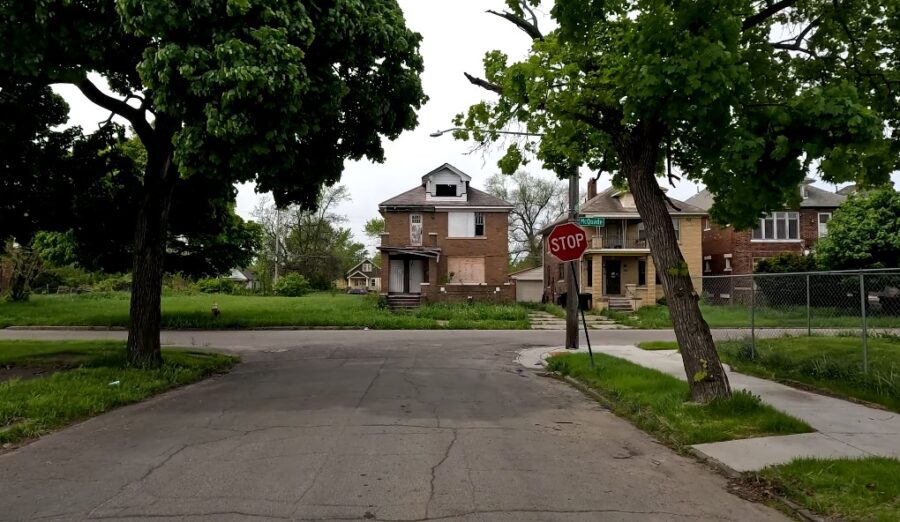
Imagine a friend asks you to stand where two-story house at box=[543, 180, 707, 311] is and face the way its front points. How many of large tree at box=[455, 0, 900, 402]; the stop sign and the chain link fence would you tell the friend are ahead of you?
3

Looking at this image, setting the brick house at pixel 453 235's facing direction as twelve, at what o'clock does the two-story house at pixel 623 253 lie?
The two-story house is roughly at 9 o'clock from the brick house.

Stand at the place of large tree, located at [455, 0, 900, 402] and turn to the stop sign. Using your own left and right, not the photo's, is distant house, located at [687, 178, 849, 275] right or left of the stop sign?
right

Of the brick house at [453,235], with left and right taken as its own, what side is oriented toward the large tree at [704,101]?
front

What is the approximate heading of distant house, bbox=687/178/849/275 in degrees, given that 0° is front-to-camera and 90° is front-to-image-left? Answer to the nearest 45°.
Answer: approximately 0°

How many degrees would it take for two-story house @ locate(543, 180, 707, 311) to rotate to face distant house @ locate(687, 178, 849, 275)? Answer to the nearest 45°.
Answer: approximately 90° to its left

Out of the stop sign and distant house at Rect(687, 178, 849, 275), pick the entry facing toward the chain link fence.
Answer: the distant house

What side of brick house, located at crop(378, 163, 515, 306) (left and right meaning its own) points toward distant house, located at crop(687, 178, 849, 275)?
left

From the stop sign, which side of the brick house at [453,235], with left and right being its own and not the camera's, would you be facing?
front

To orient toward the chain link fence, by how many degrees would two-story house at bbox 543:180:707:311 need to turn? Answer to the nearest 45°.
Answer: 0° — it already faces it

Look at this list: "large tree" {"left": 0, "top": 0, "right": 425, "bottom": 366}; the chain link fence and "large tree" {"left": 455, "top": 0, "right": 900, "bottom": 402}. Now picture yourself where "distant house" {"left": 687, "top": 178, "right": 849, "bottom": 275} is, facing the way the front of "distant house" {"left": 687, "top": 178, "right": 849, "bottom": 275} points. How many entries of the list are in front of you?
3

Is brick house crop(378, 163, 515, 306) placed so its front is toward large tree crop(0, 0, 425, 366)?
yes
